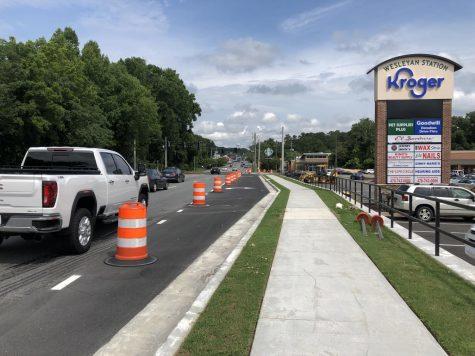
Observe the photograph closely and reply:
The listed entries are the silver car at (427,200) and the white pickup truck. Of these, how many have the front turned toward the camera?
0

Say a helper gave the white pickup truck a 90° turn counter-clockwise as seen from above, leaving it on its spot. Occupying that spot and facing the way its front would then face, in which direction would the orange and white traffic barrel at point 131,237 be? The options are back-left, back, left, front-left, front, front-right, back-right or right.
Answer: back

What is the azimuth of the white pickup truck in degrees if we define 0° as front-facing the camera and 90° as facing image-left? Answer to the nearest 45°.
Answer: approximately 225°

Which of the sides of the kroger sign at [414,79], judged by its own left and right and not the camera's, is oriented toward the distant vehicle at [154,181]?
right

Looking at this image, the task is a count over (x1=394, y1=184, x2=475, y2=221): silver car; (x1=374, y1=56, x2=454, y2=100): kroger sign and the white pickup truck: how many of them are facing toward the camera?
1

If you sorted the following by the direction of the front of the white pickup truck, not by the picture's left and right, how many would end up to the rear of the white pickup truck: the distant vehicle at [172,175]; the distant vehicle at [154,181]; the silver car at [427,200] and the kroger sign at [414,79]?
0

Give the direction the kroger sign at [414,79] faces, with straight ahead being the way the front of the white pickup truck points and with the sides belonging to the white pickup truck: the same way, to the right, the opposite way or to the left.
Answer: the opposite way

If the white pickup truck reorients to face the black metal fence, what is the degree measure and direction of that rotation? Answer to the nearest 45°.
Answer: approximately 45° to its right

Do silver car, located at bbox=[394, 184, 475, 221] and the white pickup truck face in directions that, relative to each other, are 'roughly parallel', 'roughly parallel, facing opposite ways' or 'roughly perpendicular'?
roughly perpendicular

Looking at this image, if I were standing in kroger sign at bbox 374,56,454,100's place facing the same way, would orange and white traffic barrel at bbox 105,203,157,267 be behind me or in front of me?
in front

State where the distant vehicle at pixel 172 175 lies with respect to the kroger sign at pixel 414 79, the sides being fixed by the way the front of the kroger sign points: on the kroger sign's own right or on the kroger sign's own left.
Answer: on the kroger sign's own right

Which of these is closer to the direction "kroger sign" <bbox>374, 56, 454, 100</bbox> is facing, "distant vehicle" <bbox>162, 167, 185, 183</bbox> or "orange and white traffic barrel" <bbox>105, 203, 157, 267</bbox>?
the orange and white traffic barrel

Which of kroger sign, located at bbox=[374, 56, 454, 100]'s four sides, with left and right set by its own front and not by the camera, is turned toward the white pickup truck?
front

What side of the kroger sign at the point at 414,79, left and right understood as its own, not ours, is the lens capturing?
front
